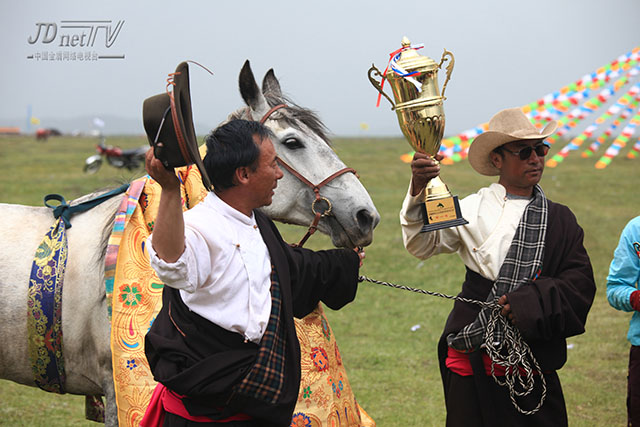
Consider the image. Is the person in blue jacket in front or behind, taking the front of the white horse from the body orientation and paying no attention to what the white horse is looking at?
in front

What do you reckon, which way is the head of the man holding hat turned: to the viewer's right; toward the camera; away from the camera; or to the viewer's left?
to the viewer's right

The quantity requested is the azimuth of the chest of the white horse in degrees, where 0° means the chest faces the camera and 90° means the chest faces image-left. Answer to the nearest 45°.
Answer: approximately 270°

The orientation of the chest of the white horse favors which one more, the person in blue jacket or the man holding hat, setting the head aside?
the person in blue jacket

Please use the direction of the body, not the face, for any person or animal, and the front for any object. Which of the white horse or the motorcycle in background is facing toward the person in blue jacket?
the white horse

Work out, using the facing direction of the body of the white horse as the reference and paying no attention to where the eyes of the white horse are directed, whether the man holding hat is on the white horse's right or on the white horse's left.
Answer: on the white horse's right
